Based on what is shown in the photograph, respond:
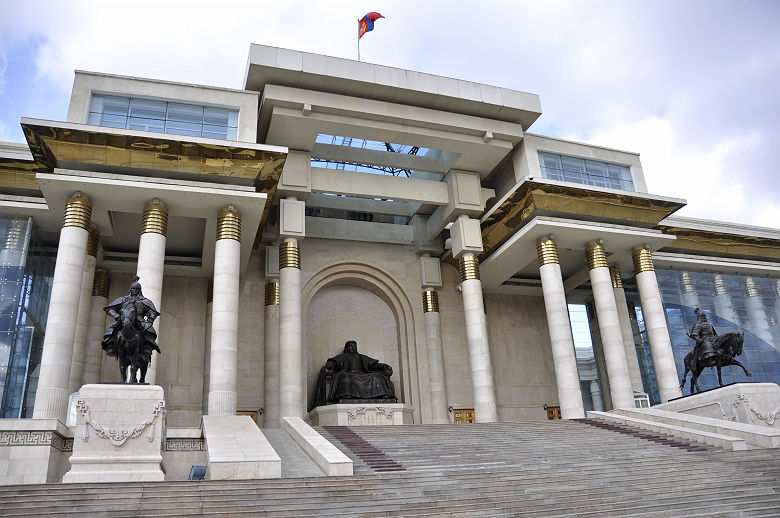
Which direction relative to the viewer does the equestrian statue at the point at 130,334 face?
toward the camera

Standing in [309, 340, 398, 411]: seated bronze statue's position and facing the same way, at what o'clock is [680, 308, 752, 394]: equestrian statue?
The equestrian statue is roughly at 10 o'clock from the seated bronze statue.

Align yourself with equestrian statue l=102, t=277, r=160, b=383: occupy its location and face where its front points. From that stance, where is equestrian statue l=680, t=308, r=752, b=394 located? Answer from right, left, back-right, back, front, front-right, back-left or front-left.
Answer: left

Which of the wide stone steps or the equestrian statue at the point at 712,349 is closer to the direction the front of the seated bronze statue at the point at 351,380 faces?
the wide stone steps

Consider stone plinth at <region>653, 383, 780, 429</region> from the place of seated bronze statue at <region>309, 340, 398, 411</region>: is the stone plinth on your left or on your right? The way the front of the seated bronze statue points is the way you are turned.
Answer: on your left

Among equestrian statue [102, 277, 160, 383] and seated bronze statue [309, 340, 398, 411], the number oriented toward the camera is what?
2

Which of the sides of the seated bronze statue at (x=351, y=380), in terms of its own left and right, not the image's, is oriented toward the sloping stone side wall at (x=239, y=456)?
front

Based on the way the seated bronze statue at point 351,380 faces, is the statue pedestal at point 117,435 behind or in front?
in front

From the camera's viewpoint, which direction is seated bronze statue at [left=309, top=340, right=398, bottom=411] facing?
toward the camera
